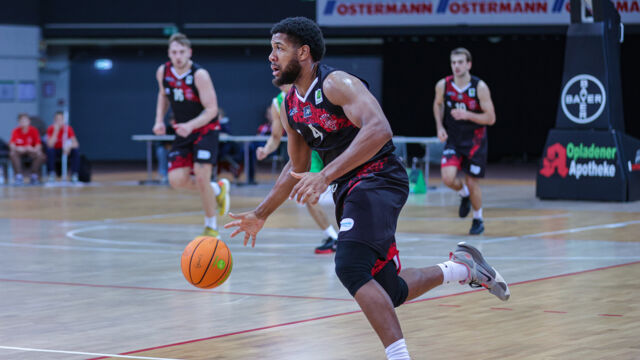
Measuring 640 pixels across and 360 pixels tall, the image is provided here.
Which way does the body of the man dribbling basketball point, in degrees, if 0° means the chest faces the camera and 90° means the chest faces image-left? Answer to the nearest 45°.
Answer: approximately 45°

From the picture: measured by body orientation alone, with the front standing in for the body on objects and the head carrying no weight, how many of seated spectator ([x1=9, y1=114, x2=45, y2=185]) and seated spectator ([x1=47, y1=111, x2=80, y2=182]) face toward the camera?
2

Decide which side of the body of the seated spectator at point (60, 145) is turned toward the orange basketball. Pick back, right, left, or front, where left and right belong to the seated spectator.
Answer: front

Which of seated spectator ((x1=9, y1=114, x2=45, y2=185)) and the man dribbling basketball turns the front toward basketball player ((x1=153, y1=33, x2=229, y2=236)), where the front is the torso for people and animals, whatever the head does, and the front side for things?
the seated spectator

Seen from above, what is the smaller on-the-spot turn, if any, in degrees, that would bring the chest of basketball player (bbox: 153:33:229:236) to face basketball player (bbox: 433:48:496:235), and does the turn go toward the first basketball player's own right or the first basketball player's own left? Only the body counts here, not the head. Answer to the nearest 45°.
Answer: approximately 135° to the first basketball player's own left

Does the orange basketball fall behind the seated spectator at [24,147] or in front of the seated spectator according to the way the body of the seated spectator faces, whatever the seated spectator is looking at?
in front
